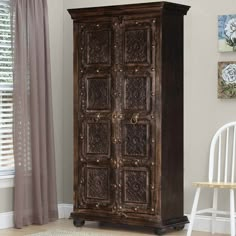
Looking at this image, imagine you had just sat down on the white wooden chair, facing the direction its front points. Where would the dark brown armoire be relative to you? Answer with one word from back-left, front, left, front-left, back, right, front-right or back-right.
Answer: front-right

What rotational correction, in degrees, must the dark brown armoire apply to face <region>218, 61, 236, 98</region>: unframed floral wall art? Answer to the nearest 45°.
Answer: approximately 135° to its left

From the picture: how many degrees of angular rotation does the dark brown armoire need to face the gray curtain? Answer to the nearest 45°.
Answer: approximately 45° to its right

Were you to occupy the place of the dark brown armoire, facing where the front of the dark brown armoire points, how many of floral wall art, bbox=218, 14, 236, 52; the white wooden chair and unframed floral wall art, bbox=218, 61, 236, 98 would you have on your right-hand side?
0

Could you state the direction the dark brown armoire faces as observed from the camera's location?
facing the viewer and to the left of the viewer

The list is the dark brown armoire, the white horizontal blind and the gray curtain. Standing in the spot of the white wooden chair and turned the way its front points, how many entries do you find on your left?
0

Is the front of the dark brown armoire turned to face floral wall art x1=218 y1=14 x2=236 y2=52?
no

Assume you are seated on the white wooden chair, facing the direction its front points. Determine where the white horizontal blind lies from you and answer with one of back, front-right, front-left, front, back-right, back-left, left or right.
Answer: front-right

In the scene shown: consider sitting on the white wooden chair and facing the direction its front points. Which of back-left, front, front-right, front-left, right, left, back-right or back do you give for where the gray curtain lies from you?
front-right

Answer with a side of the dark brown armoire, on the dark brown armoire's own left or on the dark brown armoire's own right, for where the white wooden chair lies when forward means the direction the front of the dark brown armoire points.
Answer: on the dark brown armoire's own left

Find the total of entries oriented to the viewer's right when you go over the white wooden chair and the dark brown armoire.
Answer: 0
